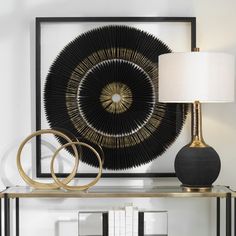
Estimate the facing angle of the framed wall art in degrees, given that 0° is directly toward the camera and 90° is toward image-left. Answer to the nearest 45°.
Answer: approximately 0°
